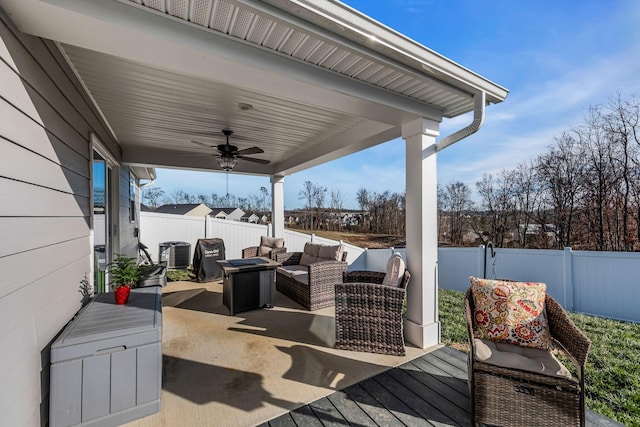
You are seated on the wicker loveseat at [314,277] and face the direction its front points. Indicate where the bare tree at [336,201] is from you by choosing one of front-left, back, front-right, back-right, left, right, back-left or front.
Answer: back-right

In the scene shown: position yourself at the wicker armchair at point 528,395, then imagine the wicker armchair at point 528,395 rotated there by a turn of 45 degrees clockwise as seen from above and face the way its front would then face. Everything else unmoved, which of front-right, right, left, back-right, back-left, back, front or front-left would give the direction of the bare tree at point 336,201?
right

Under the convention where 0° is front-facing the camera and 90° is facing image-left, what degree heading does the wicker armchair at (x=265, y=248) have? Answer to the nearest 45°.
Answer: approximately 45°

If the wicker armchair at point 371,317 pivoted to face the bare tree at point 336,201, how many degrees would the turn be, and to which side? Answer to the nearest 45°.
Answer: approximately 90° to its right

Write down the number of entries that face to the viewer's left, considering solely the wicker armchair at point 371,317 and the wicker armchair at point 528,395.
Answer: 1

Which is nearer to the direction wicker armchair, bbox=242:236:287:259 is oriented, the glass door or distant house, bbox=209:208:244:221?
the glass door

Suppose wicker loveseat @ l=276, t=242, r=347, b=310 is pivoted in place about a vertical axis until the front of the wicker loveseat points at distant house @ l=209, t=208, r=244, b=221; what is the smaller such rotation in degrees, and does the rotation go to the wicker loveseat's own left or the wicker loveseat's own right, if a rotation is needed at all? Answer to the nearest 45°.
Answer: approximately 135° to the wicker loveseat's own right

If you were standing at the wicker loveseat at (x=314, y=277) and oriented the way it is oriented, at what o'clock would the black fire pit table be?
The black fire pit table is roughly at 1 o'clock from the wicker loveseat.

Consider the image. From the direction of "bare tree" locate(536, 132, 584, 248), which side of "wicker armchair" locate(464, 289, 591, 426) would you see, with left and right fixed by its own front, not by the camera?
back

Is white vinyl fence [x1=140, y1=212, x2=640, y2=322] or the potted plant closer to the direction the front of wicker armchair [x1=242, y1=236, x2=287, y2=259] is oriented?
the potted plant
